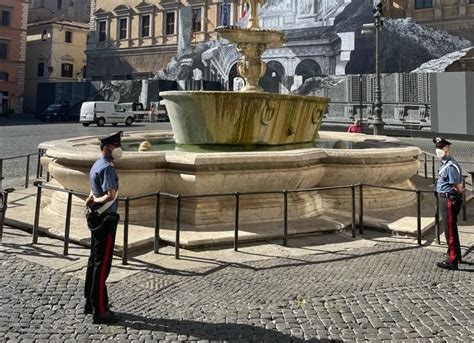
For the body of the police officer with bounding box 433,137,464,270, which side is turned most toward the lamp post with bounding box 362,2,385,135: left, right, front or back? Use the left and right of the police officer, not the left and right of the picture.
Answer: right

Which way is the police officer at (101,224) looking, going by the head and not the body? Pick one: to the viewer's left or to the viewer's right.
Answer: to the viewer's right

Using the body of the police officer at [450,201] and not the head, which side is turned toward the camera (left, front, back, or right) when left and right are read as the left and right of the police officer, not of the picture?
left

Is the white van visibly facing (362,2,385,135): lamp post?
no
